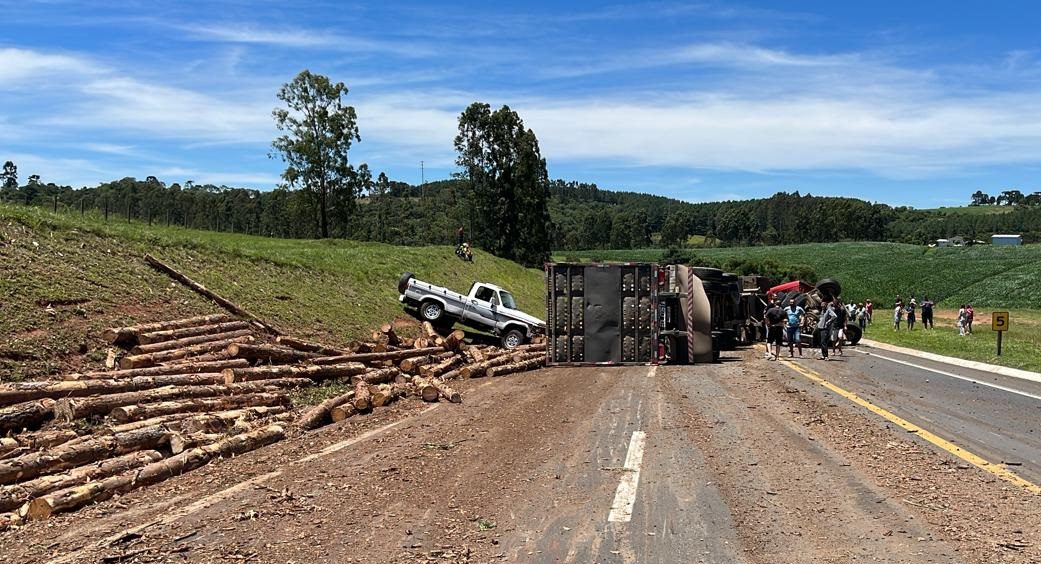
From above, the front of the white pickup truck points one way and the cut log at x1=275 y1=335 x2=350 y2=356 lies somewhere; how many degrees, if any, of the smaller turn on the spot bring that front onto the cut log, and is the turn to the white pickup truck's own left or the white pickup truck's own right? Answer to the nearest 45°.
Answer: approximately 135° to the white pickup truck's own right

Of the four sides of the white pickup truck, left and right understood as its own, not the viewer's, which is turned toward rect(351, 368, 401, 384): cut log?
right

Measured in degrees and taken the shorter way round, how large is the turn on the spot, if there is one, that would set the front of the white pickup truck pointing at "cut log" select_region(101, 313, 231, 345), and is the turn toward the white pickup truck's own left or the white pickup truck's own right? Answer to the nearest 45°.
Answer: approximately 135° to the white pickup truck's own right

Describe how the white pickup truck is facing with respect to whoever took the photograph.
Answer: facing to the right of the viewer

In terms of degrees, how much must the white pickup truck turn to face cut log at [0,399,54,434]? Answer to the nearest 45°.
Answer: approximately 90° to its right

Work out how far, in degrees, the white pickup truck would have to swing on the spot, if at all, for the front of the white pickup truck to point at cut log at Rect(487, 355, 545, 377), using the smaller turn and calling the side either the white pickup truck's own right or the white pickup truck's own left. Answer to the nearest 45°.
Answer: approximately 90° to the white pickup truck's own right

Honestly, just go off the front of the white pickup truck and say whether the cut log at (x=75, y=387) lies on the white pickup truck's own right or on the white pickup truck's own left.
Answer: on the white pickup truck's own right

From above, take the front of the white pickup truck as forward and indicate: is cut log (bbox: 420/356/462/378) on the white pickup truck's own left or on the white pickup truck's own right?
on the white pickup truck's own right

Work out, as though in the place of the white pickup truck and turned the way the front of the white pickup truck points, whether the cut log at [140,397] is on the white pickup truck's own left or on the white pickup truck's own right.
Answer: on the white pickup truck's own right
